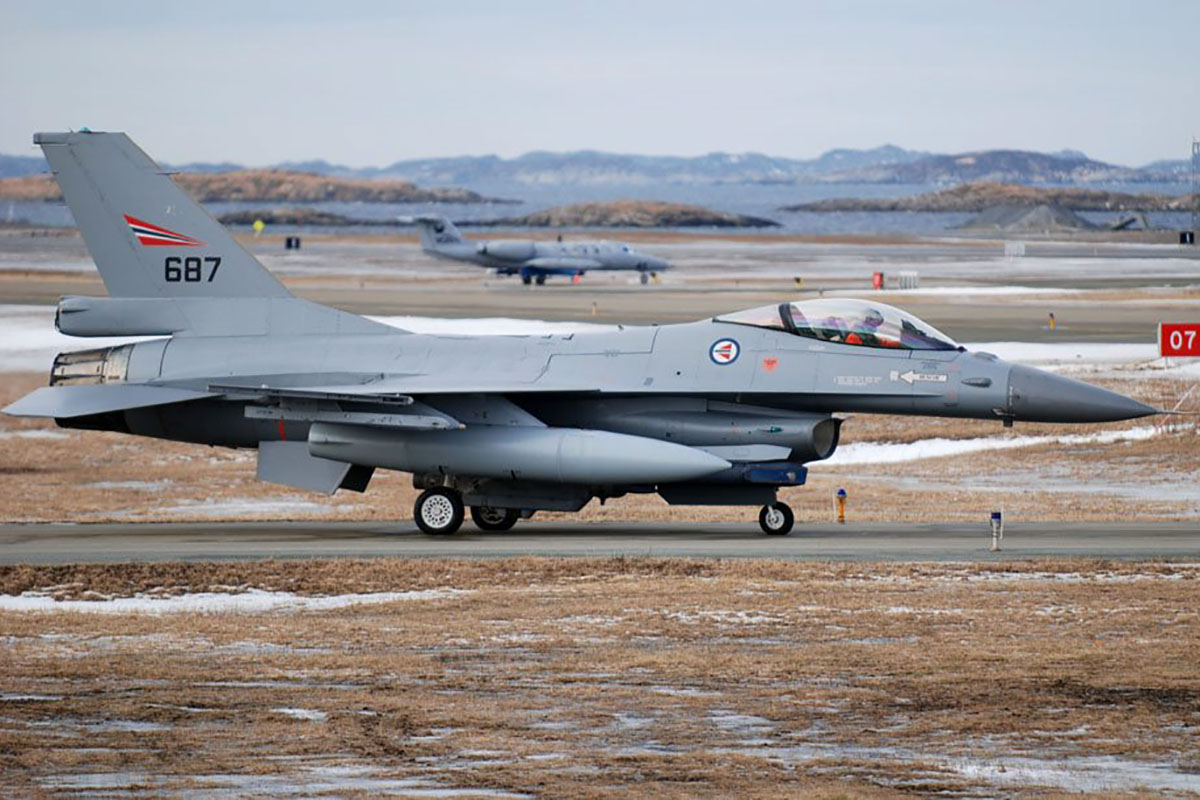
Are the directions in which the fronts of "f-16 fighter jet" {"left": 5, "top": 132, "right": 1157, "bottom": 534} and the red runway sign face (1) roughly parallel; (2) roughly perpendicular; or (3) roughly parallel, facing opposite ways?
roughly perpendicular

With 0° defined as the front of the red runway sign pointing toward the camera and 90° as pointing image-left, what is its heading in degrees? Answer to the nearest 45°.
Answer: approximately 0°

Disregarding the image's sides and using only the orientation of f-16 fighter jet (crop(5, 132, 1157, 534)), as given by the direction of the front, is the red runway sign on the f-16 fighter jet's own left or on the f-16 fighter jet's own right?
on the f-16 fighter jet's own left

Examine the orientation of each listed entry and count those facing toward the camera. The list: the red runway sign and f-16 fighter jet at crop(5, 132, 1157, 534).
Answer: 1

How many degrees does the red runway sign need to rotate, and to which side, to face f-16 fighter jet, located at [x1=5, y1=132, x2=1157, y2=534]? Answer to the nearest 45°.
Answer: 0° — it already faces it

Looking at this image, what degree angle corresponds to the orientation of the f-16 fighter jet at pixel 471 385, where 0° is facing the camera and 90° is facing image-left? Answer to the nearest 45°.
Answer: approximately 270°
